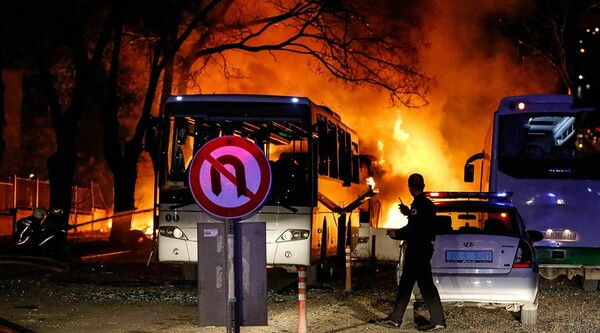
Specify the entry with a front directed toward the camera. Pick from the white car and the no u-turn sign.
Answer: the no u-turn sign

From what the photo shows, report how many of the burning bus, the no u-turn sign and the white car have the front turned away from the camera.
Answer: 1

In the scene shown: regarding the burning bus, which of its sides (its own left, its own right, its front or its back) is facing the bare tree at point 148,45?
right

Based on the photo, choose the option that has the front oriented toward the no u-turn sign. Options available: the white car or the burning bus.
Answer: the burning bus

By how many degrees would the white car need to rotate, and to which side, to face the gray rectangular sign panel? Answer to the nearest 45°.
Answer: approximately 135° to its left

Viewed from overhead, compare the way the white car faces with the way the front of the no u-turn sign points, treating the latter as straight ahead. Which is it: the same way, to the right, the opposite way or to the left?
the opposite way

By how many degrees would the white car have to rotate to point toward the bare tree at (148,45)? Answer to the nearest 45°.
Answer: approximately 45° to its left

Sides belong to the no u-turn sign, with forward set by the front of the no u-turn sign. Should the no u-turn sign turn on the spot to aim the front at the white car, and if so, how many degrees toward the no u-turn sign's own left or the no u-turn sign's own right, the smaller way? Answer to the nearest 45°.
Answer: approximately 135° to the no u-turn sign's own left

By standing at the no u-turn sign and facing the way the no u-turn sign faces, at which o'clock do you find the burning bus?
The burning bus is roughly at 6 o'clock from the no u-turn sign.

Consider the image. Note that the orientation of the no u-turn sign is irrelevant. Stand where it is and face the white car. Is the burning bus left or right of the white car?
left

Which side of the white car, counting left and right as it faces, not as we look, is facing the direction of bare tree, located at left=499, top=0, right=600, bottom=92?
front

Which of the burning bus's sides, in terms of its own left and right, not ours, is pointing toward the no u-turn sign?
front

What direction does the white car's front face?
away from the camera

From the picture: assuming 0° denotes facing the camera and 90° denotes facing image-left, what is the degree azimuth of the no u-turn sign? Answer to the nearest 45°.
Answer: approximately 0°

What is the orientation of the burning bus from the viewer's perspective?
toward the camera
